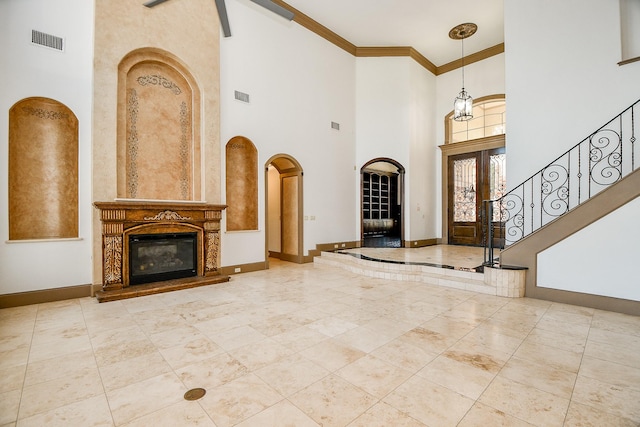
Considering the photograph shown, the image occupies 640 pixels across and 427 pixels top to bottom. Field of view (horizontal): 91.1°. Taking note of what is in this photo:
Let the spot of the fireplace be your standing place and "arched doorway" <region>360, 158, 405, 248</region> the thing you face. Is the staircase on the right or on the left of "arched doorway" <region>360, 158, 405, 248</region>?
right

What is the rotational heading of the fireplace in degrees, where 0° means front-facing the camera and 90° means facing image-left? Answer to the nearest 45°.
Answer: approximately 315°

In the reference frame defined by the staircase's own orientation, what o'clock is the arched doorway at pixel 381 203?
The arched doorway is roughly at 1 o'clock from the staircase.

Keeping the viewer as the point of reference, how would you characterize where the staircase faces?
facing to the left of the viewer

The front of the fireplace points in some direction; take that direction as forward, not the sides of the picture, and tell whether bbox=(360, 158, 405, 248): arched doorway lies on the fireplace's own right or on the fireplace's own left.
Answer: on the fireplace's own left

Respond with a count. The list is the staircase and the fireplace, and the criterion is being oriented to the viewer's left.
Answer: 1

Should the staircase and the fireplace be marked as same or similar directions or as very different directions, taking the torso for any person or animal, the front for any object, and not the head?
very different directions

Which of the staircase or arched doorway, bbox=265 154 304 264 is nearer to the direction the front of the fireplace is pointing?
the staircase

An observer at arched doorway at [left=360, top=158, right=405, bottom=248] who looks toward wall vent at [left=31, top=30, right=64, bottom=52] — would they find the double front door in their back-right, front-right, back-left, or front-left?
back-left
